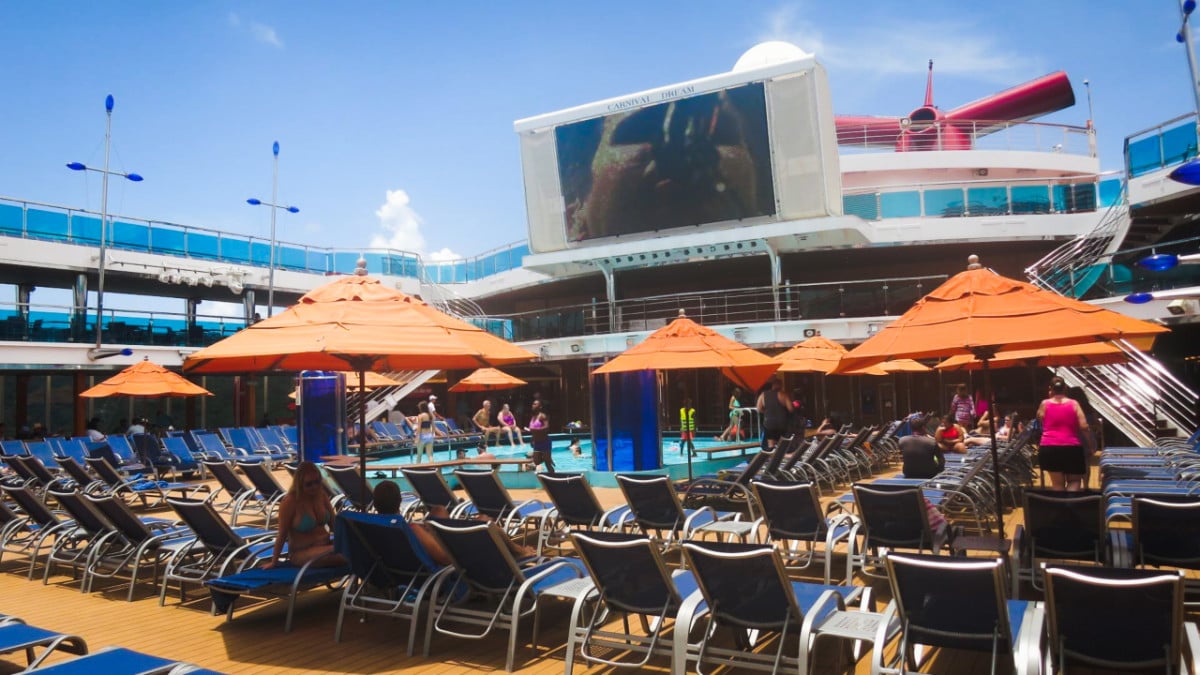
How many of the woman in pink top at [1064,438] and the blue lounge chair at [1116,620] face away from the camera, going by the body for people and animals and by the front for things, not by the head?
2

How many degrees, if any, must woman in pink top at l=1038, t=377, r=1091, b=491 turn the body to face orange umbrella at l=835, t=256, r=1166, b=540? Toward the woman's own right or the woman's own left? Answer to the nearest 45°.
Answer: approximately 180°

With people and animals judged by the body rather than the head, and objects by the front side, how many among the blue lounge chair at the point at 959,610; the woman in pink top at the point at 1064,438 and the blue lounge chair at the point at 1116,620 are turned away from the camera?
3

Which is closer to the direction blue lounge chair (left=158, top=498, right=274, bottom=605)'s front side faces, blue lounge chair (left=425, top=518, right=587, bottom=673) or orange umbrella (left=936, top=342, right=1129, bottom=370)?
the orange umbrella

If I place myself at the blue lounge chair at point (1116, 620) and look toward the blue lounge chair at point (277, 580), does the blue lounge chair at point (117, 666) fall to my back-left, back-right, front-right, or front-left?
front-left

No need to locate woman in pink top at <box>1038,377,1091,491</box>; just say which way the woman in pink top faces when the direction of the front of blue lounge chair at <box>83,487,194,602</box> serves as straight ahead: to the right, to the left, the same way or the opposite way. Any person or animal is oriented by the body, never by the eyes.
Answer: the same way

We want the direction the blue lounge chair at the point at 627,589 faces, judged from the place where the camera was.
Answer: facing away from the viewer and to the right of the viewer

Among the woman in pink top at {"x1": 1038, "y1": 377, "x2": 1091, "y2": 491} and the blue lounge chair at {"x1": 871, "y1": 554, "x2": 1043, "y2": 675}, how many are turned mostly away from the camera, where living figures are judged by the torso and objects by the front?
2

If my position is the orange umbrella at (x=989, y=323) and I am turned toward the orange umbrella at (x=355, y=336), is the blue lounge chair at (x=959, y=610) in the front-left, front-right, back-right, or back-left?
front-left

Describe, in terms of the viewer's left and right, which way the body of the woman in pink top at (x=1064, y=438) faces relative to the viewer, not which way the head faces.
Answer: facing away from the viewer

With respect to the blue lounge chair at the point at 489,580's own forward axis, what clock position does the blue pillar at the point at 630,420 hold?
The blue pillar is roughly at 11 o'clock from the blue lounge chair.

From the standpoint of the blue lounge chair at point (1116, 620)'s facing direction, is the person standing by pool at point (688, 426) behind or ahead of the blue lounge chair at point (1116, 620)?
ahead

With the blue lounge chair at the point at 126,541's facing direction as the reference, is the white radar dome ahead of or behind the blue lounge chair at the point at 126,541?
ahead

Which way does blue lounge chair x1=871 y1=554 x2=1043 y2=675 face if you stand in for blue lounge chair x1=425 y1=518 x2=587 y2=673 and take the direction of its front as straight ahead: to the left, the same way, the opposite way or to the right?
the same way

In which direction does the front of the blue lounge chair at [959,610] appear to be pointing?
away from the camera

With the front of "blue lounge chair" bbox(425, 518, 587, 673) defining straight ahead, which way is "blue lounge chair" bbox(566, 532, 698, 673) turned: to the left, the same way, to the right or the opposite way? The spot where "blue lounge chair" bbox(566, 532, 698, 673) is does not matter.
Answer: the same way

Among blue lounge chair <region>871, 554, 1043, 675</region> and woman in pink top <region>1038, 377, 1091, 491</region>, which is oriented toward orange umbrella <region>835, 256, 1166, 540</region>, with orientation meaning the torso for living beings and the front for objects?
the blue lounge chair

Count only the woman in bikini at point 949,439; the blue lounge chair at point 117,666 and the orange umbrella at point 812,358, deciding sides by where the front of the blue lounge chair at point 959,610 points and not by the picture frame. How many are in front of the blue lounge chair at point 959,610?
2
